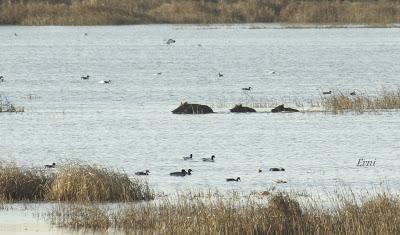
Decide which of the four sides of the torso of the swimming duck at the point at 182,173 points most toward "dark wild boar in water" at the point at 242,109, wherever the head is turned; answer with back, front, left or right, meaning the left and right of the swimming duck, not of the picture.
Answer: left

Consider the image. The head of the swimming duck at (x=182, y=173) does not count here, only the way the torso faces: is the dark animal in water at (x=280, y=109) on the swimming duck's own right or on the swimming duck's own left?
on the swimming duck's own left

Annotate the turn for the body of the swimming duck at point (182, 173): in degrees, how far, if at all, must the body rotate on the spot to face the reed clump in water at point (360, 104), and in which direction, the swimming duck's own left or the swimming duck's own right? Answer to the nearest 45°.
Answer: approximately 45° to the swimming duck's own left

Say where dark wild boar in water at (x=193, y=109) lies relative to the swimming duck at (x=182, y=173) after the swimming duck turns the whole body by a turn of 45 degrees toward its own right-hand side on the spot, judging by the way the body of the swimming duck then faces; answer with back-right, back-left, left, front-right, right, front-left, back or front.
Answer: back-left

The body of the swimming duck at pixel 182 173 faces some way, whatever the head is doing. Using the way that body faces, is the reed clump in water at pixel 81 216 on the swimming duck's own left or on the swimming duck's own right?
on the swimming duck's own right

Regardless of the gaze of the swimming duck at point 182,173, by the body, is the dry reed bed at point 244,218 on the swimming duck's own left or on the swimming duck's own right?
on the swimming duck's own right

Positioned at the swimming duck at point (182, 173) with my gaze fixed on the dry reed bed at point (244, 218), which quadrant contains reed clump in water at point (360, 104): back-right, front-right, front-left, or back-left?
back-left

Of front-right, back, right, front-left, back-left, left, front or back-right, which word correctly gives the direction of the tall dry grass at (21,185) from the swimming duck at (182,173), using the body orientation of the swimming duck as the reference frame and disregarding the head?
back-right
